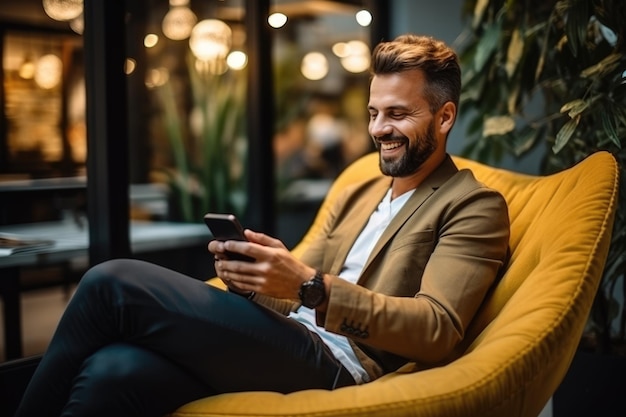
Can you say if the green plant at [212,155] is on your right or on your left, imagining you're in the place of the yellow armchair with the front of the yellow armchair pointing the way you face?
on your right

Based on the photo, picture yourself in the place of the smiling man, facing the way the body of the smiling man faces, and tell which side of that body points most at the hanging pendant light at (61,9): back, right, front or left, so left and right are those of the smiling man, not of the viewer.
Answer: right

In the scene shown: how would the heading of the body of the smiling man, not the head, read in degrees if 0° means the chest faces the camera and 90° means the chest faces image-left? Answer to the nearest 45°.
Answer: approximately 45°

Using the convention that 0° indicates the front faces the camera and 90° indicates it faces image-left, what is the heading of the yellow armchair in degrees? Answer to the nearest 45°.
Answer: approximately 45°

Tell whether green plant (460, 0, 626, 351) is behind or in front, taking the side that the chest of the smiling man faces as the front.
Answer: behind

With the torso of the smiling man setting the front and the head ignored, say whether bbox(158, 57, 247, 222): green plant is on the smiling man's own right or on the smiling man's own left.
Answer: on the smiling man's own right

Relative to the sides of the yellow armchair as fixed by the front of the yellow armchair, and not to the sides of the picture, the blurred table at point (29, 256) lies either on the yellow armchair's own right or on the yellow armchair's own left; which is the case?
on the yellow armchair's own right
